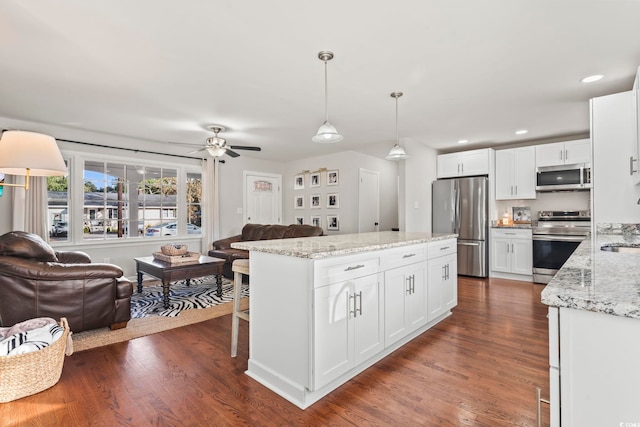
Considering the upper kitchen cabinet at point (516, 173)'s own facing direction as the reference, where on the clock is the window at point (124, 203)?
The window is roughly at 2 o'clock from the upper kitchen cabinet.

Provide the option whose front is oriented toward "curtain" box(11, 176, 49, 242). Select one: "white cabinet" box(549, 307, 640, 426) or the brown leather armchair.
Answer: the white cabinet

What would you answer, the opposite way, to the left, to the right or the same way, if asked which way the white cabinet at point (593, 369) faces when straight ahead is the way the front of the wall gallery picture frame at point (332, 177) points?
to the right

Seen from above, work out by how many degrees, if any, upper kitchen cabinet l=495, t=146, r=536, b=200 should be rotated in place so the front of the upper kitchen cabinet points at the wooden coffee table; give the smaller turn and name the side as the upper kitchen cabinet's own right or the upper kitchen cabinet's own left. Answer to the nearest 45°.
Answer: approximately 45° to the upper kitchen cabinet's own right

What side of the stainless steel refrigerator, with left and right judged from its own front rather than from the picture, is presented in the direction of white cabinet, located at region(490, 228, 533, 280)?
left

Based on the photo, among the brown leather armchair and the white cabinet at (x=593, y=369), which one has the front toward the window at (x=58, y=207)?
the white cabinet

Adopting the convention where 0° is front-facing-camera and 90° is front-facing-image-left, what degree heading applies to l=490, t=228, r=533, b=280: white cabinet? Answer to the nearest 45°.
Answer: approximately 0°

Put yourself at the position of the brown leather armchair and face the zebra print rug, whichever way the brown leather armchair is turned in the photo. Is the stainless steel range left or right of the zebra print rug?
right

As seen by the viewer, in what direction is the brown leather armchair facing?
to the viewer's right

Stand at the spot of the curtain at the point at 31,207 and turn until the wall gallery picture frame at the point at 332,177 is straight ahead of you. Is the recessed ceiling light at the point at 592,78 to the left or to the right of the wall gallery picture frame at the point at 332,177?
right

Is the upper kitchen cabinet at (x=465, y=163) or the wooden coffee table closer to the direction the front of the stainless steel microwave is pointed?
the wooden coffee table
